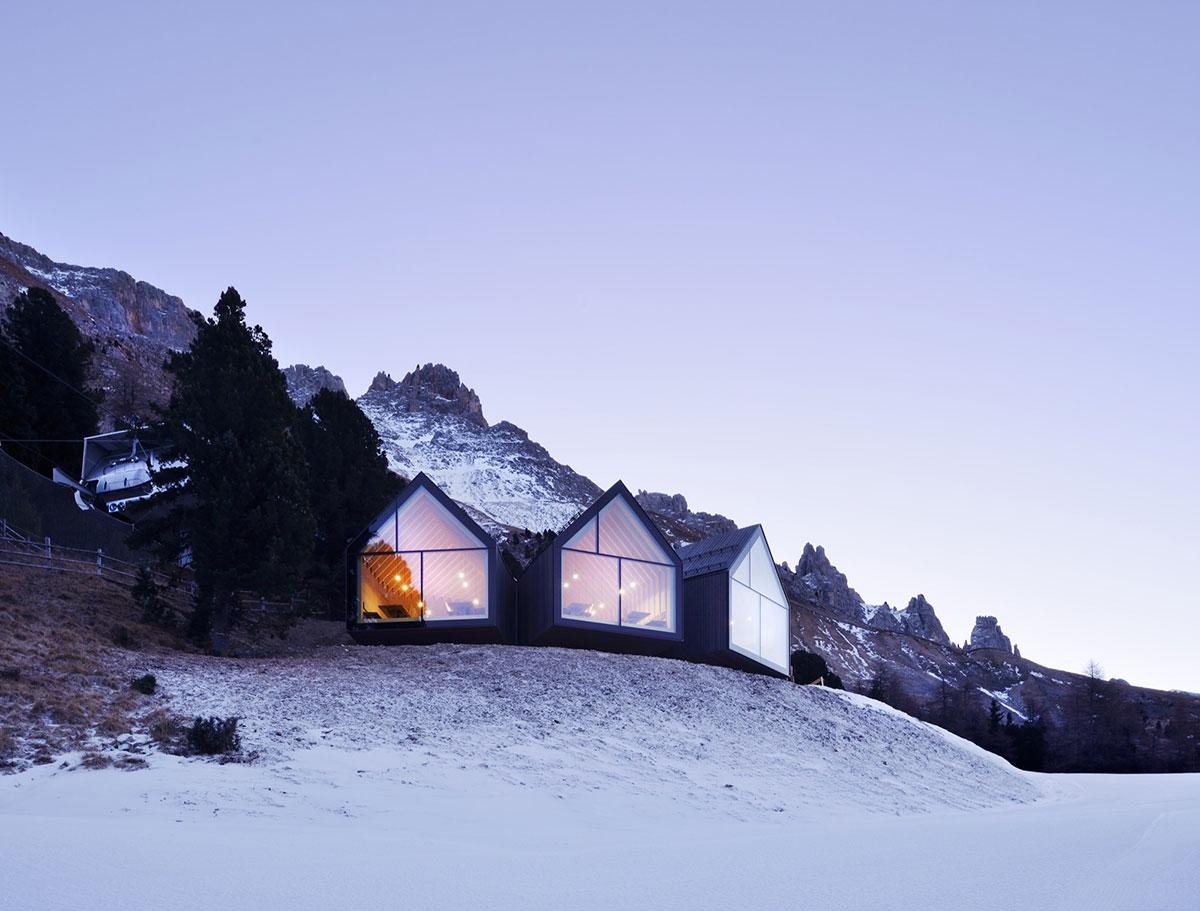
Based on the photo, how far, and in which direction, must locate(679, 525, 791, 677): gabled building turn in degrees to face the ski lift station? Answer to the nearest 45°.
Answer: approximately 180°

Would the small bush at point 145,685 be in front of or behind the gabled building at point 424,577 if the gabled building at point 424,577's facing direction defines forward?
in front

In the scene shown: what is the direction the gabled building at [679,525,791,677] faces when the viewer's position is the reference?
facing the viewer and to the right of the viewer

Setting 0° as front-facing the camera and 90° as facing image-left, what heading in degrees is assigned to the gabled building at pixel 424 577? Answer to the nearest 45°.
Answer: approximately 0°

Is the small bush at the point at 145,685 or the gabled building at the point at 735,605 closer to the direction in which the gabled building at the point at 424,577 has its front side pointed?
the small bush

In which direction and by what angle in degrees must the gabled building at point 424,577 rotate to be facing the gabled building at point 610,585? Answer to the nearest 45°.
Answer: approximately 90° to its left

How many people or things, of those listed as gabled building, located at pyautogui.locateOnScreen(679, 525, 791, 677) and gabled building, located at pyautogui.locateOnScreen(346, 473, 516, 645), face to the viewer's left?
0

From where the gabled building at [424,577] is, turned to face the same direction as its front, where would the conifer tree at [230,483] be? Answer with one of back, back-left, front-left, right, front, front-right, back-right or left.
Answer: front-right

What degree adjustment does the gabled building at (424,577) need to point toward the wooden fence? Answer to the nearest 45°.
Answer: approximately 90° to its right
